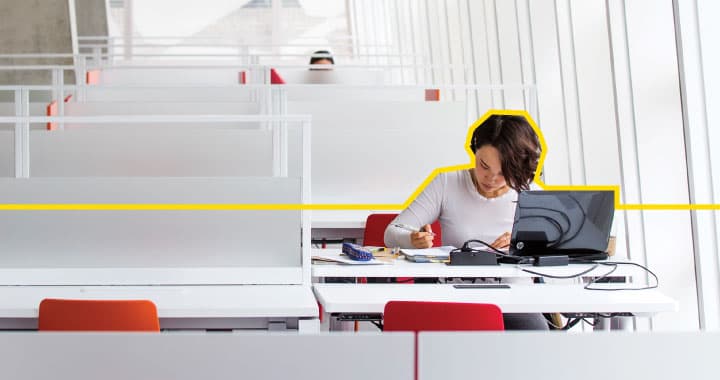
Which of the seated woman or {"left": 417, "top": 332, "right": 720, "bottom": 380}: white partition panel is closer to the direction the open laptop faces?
the seated woman

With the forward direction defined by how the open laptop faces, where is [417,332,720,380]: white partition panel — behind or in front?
behind

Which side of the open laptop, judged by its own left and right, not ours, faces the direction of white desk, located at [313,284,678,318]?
back

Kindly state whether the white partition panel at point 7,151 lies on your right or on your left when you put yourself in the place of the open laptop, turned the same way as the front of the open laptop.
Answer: on your left

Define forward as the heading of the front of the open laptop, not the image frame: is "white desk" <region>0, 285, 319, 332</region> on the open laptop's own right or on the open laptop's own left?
on the open laptop's own left

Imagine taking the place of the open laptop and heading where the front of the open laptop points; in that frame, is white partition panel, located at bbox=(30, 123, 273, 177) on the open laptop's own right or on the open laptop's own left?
on the open laptop's own left

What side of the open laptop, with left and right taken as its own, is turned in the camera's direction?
back

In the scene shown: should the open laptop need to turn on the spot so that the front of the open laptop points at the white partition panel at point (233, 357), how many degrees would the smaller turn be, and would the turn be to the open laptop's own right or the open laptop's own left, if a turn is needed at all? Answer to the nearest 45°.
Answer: approximately 180°

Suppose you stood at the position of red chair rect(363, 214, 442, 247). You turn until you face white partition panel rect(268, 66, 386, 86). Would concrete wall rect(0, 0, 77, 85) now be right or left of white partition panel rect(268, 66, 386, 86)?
left
